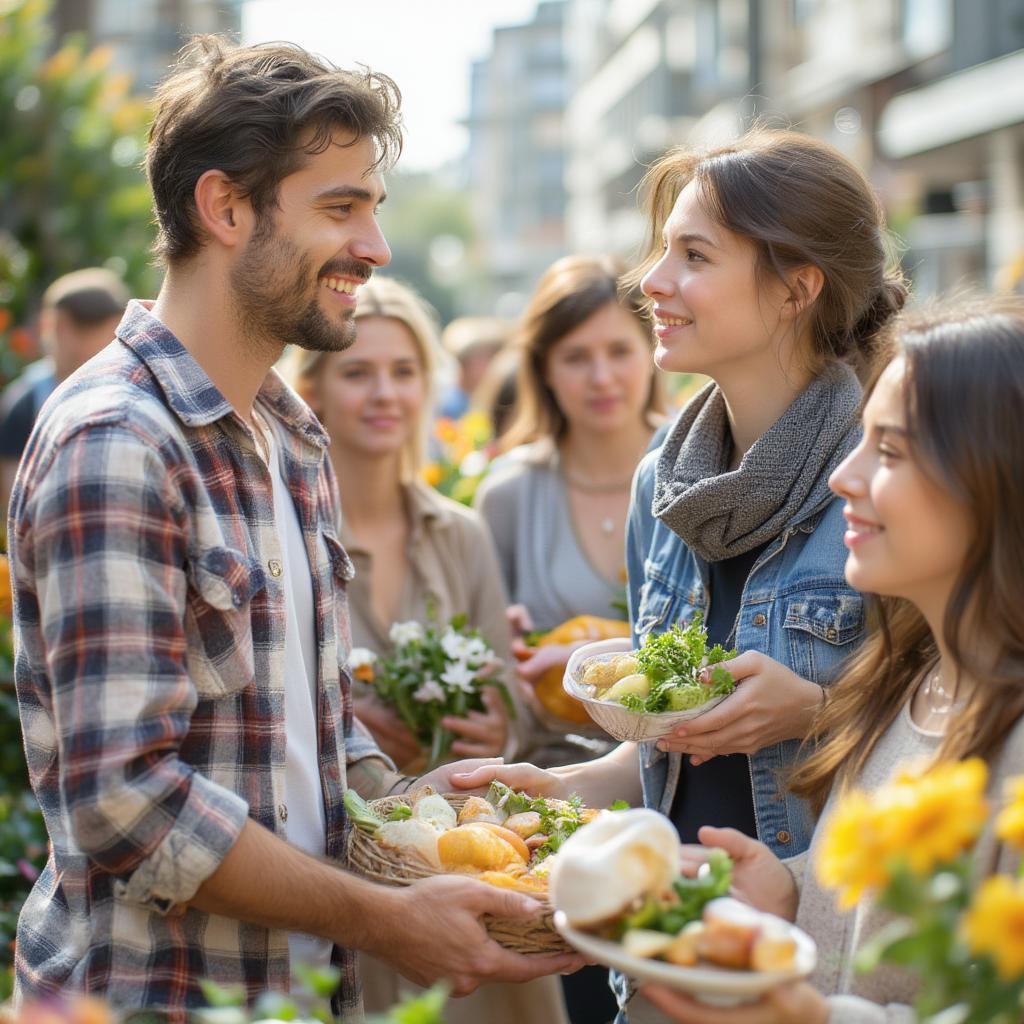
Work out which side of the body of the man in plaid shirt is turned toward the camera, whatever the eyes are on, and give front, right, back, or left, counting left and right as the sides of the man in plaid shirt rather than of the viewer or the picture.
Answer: right

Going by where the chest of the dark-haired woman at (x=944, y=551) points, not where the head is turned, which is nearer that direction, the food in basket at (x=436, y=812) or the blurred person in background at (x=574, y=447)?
the food in basket

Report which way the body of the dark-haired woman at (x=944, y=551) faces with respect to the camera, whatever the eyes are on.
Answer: to the viewer's left

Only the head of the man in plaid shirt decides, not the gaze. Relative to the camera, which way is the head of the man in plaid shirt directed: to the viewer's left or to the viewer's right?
to the viewer's right

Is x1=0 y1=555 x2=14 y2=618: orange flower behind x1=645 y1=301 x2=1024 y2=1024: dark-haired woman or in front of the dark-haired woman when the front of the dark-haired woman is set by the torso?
in front

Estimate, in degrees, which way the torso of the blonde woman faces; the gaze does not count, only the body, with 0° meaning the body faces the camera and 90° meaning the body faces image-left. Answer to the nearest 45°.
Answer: approximately 0°

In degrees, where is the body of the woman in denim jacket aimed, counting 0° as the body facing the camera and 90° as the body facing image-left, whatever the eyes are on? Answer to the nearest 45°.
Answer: approximately 45°

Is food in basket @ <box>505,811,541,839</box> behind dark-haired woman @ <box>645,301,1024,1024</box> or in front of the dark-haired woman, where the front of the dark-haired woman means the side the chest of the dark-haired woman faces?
in front

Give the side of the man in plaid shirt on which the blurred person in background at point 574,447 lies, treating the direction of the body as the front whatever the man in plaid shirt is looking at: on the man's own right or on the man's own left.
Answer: on the man's own left

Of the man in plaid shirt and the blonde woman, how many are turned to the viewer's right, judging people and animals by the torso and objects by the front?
1

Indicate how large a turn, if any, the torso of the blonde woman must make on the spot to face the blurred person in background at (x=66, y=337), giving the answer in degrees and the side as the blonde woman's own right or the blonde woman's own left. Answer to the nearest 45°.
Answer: approximately 135° to the blonde woman's own right

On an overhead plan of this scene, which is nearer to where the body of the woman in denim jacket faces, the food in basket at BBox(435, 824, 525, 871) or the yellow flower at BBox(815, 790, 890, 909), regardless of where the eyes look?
the food in basket

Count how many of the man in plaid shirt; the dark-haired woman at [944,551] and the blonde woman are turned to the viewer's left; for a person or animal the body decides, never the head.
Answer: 1
